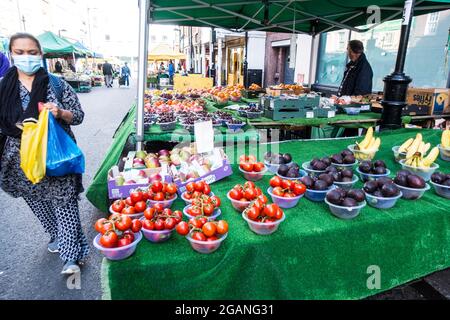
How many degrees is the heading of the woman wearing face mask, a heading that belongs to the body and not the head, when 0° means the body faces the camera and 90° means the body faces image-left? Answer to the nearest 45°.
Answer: approximately 0°

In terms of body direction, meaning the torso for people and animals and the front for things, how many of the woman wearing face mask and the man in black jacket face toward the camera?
1

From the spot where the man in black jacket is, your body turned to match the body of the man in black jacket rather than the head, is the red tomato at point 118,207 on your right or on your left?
on your left

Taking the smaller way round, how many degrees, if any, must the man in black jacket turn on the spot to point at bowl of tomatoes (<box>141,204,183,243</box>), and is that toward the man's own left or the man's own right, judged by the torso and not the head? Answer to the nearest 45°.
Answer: approximately 90° to the man's own left

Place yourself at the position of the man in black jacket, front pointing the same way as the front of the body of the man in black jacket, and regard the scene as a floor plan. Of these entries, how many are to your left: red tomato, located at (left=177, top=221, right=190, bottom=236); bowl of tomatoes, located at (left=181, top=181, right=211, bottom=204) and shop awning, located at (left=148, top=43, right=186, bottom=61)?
2

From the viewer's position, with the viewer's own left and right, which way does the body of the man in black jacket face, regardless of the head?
facing to the left of the viewer

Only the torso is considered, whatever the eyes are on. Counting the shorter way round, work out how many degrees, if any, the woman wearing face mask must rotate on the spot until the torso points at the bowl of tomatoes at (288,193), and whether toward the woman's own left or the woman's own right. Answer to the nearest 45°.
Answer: approximately 45° to the woman's own left

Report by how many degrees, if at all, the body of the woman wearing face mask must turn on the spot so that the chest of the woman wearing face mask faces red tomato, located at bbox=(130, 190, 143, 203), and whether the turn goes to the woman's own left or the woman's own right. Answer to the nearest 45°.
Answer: approximately 45° to the woman's own left

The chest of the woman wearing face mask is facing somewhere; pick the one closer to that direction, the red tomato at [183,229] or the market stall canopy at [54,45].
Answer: the red tomato
